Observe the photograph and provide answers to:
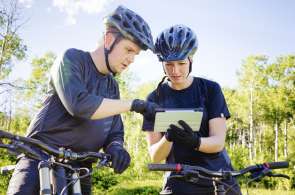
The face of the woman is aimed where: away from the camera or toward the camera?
toward the camera

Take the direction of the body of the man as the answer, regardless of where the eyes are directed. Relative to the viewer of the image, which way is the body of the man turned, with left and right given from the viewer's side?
facing the viewer and to the right of the viewer

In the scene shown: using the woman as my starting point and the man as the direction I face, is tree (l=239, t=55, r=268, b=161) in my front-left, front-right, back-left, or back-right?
back-right

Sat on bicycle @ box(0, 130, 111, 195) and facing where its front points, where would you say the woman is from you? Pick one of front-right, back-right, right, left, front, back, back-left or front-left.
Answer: left

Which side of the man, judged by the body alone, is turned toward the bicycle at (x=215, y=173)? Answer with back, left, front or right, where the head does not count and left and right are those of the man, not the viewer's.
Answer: front

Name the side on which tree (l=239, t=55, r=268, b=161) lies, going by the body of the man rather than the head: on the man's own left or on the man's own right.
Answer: on the man's own left

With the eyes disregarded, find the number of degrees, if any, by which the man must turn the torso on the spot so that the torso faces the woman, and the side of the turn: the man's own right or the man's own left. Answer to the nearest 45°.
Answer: approximately 90° to the man's own left

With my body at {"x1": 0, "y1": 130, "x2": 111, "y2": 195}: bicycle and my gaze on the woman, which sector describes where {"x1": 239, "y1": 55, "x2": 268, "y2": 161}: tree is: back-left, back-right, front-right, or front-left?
front-left
